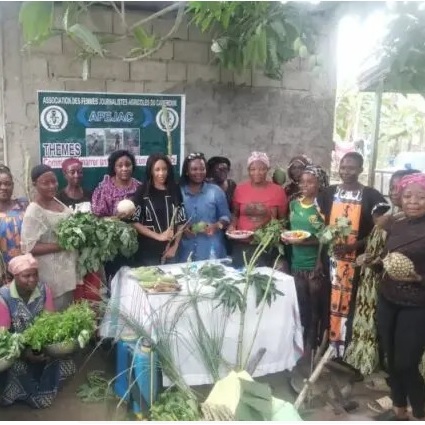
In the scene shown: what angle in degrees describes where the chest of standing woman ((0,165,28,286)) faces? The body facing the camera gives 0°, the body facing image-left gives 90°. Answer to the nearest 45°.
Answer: approximately 0°

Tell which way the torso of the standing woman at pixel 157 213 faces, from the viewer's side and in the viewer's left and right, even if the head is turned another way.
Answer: facing the viewer

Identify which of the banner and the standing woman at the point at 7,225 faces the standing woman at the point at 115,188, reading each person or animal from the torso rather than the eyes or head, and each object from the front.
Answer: the banner

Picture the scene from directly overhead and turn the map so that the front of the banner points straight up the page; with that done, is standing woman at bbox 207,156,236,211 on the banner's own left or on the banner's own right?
on the banner's own left

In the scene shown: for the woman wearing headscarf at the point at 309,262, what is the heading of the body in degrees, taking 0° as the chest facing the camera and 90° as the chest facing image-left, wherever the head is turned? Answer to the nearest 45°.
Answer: approximately 45°

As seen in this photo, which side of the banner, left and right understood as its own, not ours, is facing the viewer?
front

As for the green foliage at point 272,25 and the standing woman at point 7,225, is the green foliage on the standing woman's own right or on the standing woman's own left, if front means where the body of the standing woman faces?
on the standing woman's own left

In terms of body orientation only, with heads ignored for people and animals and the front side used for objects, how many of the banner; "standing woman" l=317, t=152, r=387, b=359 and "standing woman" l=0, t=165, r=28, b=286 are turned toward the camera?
3

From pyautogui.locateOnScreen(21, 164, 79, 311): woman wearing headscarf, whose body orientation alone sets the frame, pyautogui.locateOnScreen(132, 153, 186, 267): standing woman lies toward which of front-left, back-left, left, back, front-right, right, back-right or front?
front-left

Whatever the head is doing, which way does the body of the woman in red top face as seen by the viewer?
toward the camera
